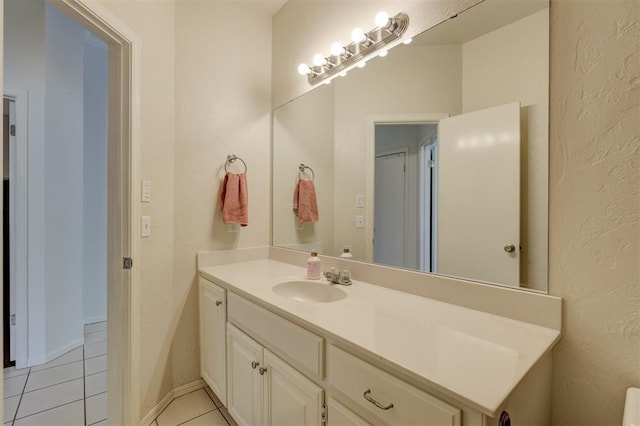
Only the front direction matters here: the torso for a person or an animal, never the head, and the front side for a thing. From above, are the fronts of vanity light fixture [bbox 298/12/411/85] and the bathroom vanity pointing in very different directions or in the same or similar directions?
same or similar directions

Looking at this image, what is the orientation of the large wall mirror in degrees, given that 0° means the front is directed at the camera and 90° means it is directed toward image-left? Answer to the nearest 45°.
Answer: approximately 45°

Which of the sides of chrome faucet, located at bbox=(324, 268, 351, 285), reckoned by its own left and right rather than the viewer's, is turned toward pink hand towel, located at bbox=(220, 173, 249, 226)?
right

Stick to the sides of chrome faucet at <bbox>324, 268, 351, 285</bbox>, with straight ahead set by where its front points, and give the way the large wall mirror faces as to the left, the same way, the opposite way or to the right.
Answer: the same way

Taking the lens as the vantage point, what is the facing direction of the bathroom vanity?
facing the viewer and to the left of the viewer

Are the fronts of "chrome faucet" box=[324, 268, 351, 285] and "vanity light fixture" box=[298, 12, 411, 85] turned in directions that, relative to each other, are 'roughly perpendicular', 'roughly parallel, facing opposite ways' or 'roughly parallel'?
roughly parallel

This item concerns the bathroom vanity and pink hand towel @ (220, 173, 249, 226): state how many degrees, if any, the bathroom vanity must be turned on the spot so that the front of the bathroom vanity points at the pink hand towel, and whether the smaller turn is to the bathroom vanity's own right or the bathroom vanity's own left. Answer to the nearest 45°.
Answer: approximately 90° to the bathroom vanity's own right

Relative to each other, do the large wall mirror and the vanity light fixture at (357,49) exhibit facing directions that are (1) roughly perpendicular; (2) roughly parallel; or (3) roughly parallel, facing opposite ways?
roughly parallel
